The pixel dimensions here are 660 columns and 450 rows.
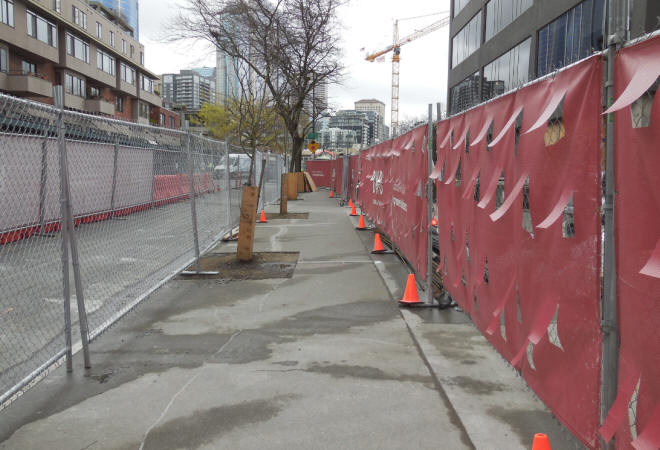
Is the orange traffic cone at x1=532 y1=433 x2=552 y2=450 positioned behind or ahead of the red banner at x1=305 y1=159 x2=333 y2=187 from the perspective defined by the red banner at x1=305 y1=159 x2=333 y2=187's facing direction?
ahead

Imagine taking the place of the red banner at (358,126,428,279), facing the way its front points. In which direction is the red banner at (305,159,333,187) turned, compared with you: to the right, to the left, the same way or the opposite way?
to the left

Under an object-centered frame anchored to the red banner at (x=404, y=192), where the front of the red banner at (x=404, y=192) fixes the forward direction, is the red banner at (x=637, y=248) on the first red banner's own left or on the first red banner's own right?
on the first red banner's own left

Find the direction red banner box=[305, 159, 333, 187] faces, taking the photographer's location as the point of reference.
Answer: facing the viewer

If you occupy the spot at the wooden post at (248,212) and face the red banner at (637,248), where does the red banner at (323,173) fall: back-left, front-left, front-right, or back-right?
back-left

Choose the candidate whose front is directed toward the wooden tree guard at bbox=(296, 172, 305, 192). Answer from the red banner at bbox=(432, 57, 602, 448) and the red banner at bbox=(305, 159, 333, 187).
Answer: the red banner at bbox=(305, 159, 333, 187)

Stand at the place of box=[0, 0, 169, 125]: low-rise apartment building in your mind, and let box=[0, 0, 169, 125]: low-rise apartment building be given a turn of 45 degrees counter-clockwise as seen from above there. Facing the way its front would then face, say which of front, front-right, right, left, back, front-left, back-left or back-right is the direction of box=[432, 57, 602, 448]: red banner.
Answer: right

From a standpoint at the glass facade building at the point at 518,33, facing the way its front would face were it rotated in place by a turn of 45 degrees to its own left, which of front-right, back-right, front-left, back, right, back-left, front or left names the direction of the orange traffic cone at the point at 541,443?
front

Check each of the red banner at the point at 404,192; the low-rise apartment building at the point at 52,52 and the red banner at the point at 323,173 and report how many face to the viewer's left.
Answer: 1

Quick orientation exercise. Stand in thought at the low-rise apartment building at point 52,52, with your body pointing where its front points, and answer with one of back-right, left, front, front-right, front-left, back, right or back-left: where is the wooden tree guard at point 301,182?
front

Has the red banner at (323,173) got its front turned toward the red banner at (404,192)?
yes

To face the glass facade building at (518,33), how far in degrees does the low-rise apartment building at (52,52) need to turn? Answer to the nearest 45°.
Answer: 0° — it already faces it

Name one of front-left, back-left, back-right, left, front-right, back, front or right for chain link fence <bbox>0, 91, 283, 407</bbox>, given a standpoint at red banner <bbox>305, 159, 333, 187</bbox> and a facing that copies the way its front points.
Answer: front

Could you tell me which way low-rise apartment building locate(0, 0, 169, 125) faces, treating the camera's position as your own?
facing the viewer and to the right of the viewer

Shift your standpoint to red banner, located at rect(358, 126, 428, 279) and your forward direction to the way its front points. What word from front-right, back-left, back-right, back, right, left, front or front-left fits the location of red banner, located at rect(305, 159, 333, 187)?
right

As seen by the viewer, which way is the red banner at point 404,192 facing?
to the viewer's left

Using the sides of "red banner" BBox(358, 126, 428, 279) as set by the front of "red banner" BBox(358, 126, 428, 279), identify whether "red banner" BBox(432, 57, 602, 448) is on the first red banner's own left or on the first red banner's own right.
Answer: on the first red banner's own left

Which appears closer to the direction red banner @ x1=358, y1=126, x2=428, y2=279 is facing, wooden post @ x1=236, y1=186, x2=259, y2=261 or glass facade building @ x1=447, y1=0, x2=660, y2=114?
the wooden post

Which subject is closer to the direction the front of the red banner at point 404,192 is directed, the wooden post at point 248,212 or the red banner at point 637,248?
the wooden post

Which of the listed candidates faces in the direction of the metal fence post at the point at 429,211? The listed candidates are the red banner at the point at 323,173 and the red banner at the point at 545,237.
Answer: the red banner at the point at 323,173

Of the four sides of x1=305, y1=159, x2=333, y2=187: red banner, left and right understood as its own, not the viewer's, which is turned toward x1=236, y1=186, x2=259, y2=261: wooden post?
front
